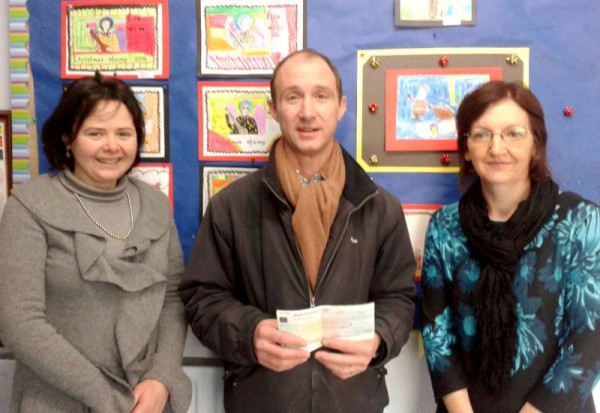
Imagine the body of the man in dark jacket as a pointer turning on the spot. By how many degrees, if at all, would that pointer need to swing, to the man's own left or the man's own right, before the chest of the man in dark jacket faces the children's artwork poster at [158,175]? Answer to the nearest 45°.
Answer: approximately 135° to the man's own right

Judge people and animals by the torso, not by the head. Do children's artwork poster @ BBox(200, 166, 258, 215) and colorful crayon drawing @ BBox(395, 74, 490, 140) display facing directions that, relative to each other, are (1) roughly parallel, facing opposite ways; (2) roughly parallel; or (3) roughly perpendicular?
roughly parallel

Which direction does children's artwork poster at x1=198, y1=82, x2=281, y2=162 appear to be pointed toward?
toward the camera

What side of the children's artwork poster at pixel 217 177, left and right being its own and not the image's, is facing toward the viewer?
front

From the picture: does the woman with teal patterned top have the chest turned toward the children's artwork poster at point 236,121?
no

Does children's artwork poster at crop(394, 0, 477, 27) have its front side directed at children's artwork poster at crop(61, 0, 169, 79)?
no

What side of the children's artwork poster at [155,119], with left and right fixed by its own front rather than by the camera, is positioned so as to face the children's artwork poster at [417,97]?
left

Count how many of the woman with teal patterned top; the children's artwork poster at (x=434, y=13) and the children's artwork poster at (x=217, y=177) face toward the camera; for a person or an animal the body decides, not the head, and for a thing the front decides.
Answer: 3

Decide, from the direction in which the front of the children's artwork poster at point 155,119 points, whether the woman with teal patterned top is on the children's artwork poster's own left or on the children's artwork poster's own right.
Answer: on the children's artwork poster's own left

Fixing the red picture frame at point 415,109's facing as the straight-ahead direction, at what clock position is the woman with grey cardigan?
The woman with grey cardigan is roughly at 2 o'clock from the red picture frame.

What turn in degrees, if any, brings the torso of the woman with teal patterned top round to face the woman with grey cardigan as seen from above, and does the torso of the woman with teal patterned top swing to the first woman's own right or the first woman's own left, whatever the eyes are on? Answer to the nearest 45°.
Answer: approximately 90° to the first woman's own right

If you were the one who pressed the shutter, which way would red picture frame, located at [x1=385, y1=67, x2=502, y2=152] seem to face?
facing the viewer

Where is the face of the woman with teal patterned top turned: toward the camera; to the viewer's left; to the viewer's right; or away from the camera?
toward the camera

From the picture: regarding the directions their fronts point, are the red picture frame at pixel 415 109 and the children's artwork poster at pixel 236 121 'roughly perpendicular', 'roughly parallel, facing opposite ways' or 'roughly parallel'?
roughly parallel

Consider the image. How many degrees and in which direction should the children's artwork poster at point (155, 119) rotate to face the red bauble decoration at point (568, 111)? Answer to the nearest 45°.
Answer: approximately 90° to its left

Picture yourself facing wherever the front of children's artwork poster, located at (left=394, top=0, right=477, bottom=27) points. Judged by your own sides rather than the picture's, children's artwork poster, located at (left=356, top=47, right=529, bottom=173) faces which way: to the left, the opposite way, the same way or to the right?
the same way

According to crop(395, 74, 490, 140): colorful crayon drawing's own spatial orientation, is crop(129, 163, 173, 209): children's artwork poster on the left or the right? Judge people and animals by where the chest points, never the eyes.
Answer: on its right
